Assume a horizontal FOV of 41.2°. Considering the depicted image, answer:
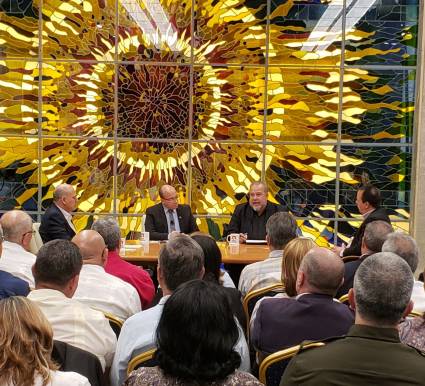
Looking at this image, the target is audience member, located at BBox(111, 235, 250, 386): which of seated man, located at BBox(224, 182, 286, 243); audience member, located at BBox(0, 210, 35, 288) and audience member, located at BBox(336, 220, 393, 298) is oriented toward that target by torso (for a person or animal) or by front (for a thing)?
the seated man

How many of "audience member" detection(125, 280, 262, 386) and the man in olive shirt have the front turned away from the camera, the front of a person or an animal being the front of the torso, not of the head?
2

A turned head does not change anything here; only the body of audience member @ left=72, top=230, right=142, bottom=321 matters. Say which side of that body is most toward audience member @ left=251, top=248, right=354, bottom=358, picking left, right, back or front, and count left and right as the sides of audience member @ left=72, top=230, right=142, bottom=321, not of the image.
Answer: right

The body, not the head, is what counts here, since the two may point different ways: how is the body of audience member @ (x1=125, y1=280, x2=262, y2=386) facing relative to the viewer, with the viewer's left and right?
facing away from the viewer

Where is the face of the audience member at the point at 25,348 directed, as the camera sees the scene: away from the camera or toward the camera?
away from the camera

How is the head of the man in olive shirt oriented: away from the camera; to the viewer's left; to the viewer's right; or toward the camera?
away from the camera

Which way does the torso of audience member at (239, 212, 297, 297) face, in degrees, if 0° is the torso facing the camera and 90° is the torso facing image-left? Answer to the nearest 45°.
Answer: approximately 180°

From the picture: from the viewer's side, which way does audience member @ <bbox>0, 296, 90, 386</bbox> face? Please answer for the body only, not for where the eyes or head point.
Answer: away from the camera

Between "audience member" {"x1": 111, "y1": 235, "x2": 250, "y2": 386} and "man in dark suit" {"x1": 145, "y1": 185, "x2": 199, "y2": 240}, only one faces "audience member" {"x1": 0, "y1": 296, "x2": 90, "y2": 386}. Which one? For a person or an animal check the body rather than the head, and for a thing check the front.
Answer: the man in dark suit

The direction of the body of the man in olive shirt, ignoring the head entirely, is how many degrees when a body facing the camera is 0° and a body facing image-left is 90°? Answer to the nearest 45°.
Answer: approximately 180°

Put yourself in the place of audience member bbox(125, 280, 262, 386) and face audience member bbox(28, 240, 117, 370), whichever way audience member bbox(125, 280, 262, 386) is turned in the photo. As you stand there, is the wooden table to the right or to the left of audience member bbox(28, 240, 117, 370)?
right

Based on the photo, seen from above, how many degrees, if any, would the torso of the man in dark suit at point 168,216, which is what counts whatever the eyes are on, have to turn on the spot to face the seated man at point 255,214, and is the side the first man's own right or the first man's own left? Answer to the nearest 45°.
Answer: approximately 90° to the first man's own left

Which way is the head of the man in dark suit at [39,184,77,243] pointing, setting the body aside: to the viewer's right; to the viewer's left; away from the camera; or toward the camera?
to the viewer's right

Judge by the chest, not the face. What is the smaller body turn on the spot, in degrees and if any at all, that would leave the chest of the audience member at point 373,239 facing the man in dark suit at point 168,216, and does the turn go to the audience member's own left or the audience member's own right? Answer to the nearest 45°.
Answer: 0° — they already face them

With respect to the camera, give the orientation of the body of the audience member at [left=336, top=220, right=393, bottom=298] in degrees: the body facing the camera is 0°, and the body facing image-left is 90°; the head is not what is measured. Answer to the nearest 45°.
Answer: approximately 135°

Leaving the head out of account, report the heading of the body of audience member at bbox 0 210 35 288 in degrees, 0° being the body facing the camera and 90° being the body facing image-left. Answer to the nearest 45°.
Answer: approximately 225°

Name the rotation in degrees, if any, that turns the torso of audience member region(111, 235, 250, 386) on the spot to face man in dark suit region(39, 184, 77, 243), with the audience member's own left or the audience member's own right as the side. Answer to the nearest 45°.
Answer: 0° — they already face them
